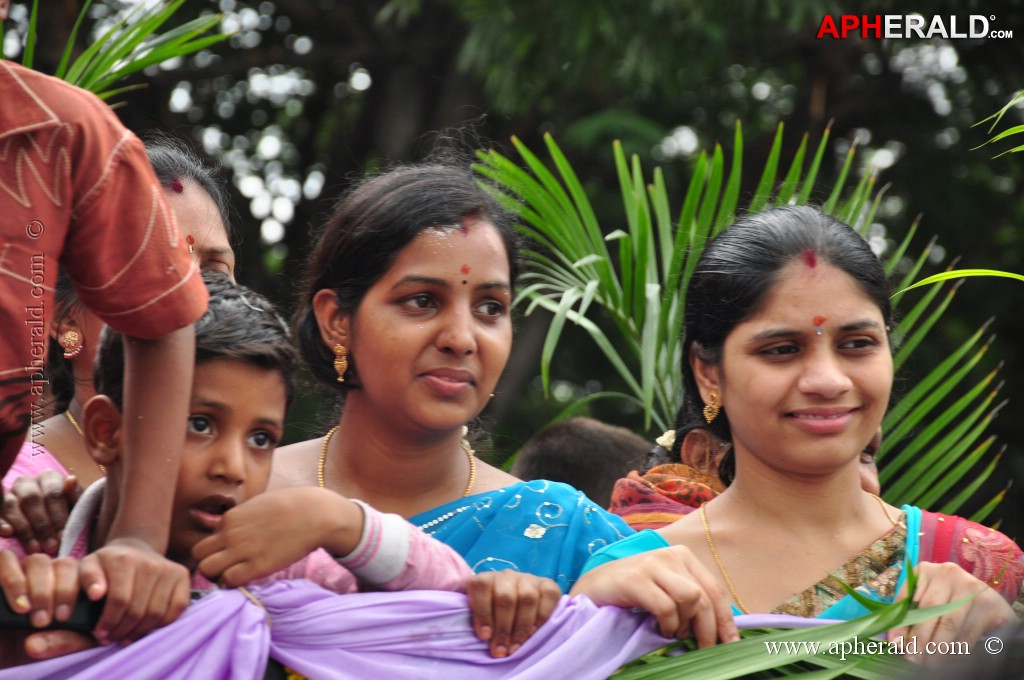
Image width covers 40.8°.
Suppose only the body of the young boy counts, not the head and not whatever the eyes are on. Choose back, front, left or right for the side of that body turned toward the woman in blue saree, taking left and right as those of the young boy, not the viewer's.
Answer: left

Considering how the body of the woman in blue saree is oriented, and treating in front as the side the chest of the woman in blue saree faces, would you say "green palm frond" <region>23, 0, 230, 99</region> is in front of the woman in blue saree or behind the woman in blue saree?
behind

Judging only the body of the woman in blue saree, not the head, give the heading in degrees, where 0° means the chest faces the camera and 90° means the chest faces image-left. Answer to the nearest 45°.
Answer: approximately 315°

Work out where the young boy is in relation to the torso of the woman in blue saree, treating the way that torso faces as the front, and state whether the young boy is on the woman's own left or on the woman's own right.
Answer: on the woman's own right

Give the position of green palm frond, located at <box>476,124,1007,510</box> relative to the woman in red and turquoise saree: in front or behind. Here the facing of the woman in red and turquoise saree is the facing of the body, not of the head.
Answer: behind

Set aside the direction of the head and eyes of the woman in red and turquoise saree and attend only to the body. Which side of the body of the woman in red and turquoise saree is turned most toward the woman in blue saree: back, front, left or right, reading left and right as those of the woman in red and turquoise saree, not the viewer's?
right

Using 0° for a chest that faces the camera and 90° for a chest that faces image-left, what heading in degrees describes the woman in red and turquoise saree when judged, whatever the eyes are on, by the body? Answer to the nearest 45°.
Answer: approximately 0°

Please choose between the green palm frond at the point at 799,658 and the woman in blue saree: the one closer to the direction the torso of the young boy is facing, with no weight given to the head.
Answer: the green palm frond
